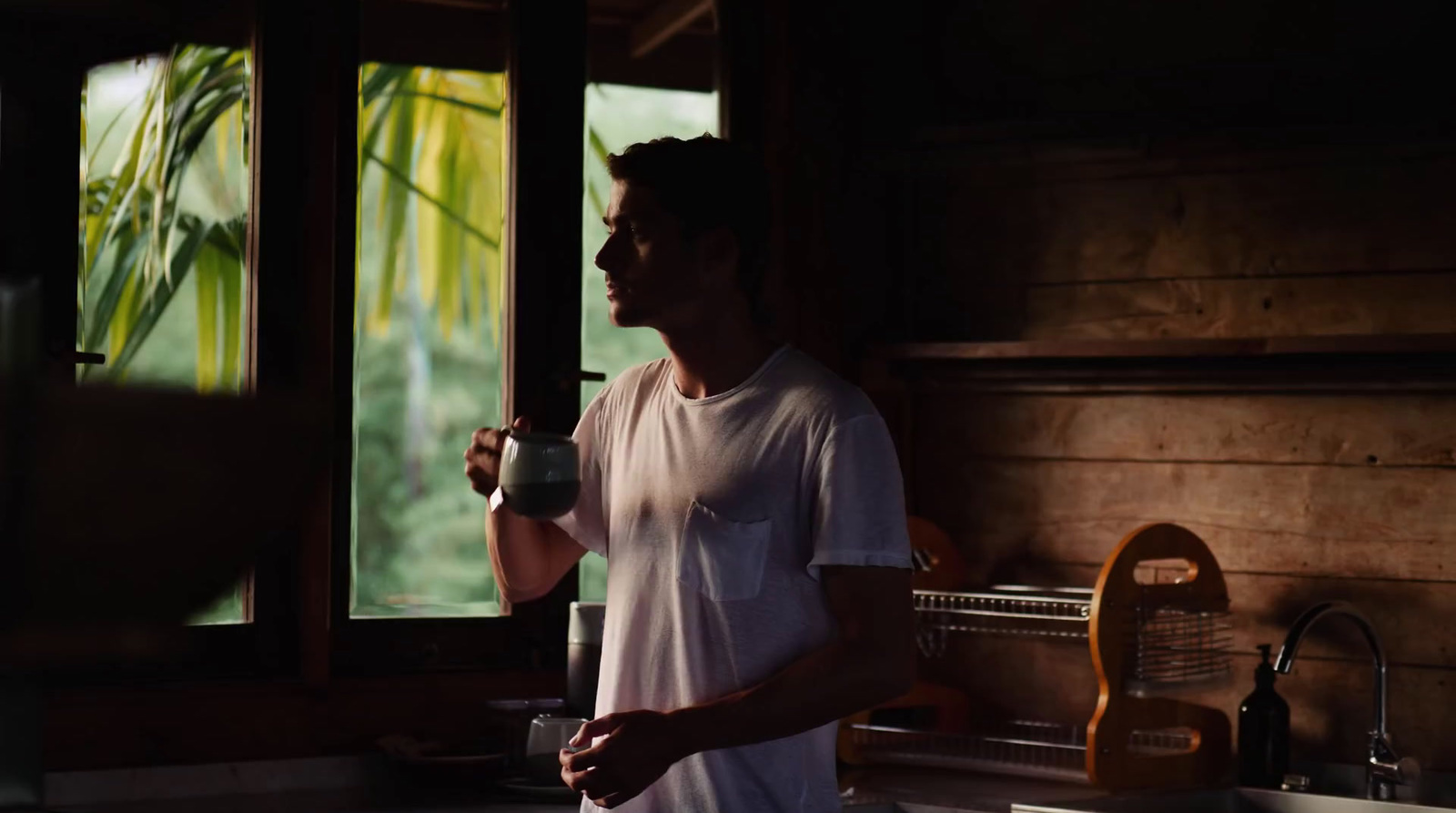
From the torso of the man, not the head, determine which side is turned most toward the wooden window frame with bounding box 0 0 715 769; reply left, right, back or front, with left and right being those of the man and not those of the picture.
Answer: right

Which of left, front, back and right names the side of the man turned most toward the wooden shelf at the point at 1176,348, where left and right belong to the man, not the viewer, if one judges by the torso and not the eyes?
back

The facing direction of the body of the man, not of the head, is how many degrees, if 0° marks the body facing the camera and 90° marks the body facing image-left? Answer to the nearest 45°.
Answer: approximately 45°

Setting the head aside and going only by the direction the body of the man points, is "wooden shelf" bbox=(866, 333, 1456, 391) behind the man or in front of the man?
behind

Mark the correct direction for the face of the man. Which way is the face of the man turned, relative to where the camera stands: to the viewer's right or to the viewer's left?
to the viewer's left

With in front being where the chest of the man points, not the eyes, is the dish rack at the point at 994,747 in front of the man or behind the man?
behind

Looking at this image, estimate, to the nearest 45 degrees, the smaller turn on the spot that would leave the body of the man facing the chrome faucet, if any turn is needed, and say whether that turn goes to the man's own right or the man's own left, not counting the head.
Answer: approximately 180°

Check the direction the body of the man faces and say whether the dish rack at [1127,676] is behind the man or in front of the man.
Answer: behind

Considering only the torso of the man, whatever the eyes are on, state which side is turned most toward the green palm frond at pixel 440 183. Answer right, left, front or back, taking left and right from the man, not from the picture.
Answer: right

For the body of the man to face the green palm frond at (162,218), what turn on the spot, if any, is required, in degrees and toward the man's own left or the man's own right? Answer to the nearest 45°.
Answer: approximately 90° to the man's own right
